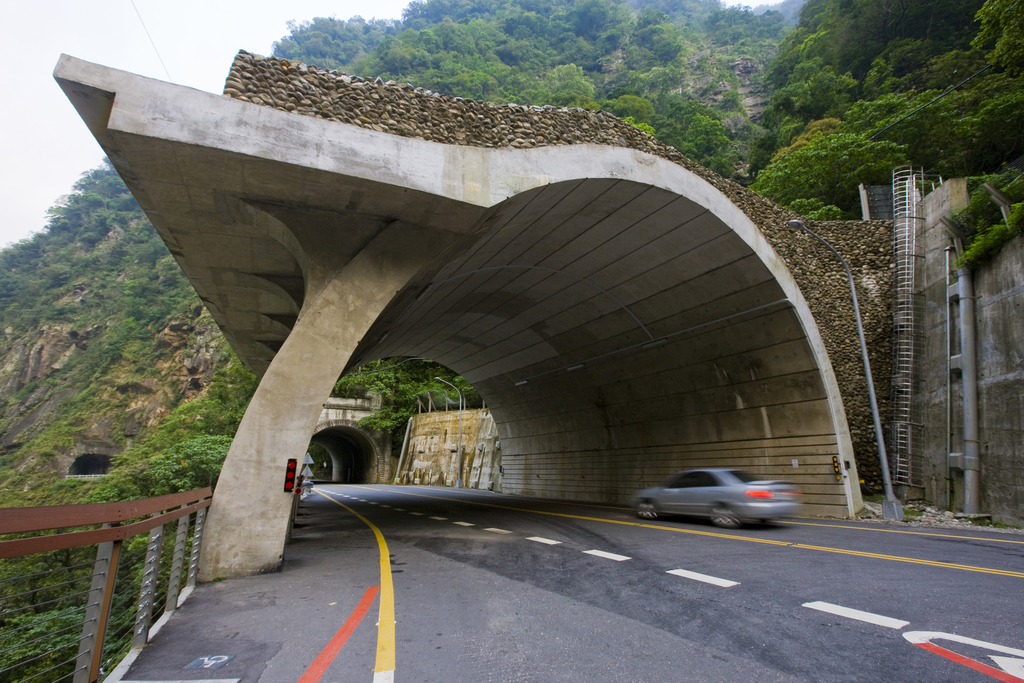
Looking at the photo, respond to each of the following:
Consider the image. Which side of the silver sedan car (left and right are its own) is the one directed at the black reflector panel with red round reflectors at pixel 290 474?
left

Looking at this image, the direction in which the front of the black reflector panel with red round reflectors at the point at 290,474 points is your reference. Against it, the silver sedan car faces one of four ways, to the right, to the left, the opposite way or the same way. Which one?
the opposite way

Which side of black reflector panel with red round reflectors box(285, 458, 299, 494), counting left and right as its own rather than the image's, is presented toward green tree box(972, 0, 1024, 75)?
left

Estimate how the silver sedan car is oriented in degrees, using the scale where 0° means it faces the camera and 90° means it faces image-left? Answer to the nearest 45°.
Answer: approximately 135°

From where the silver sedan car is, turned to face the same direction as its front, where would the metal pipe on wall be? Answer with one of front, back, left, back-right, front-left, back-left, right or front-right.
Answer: right

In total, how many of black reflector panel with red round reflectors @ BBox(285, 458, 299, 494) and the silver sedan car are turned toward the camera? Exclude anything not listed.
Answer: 1

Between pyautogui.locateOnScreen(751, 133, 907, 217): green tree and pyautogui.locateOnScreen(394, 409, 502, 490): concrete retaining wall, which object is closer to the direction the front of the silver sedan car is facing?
the concrete retaining wall

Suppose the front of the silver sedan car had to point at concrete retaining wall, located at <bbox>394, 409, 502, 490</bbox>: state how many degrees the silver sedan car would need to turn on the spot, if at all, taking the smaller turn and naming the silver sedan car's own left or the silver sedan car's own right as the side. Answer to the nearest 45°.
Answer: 0° — it already faces it
